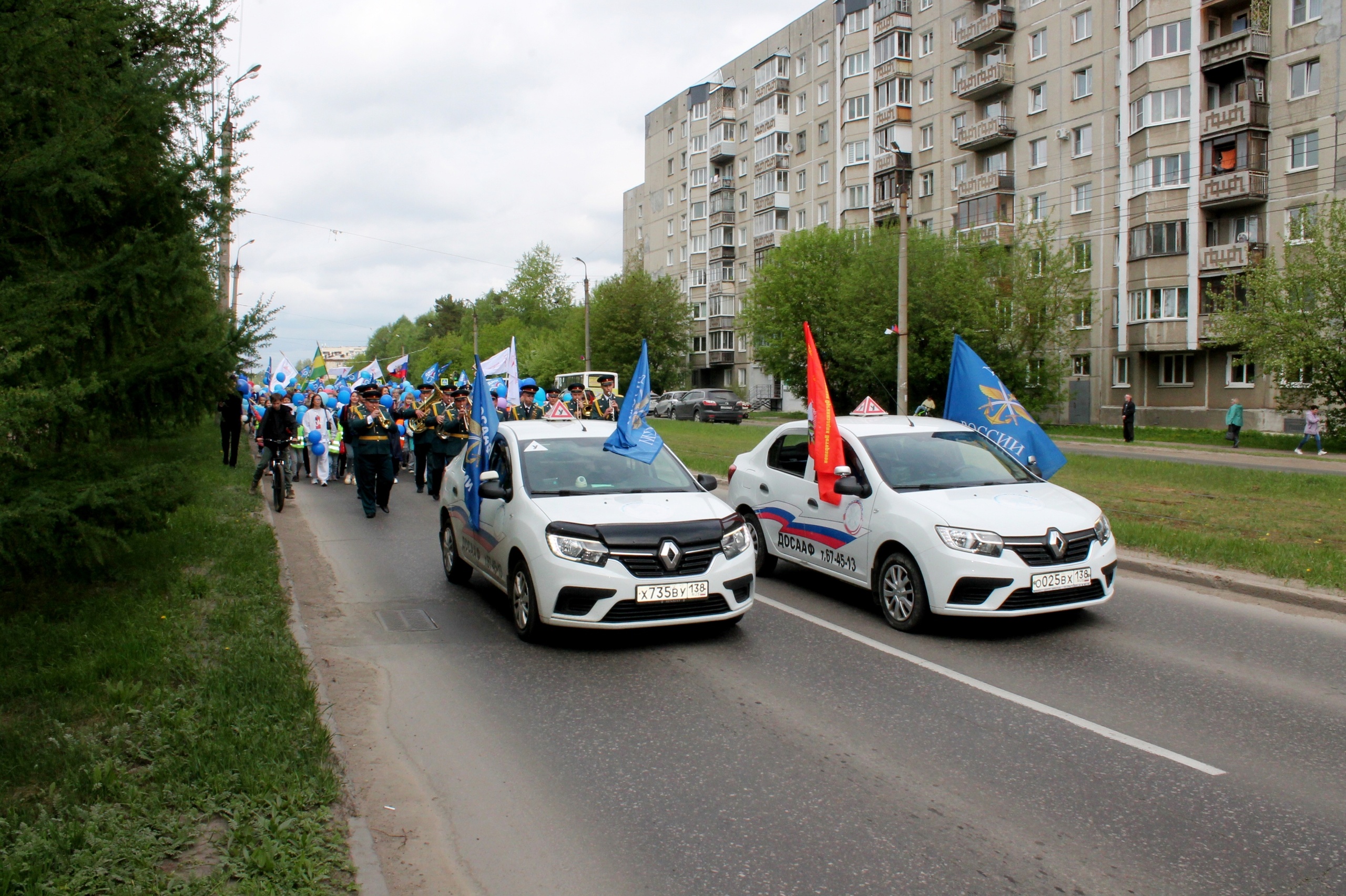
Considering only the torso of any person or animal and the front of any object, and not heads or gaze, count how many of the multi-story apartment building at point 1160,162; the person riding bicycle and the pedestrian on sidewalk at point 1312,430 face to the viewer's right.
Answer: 1

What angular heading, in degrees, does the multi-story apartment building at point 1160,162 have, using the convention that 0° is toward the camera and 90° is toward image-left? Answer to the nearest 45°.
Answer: approximately 45°

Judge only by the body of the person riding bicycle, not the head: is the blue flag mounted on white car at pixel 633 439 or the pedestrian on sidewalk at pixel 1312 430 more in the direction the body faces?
the blue flag mounted on white car

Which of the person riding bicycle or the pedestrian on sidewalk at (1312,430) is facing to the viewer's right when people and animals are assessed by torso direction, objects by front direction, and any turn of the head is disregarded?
the pedestrian on sidewalk

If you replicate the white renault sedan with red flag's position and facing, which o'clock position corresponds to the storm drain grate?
The storm drain grate is roughly at 4 o'clock from the white renault sedan with red flag.

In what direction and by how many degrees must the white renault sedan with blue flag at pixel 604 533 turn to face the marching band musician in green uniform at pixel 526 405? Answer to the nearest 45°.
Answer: approximately 135° to its left

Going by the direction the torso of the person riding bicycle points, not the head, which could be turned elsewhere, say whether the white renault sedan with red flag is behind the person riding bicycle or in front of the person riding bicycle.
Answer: in front

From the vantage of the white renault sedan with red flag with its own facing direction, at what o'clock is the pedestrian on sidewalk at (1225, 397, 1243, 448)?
The pedestrian on sidewalk is roughly at 8 o'clock from the white renault sedan with red flag.

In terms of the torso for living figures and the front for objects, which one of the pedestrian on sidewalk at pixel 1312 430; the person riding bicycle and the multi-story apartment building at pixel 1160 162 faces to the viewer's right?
the pedestrian on sidewalk

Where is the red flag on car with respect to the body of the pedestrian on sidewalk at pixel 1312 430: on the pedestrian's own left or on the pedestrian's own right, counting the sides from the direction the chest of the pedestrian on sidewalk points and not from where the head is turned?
on the pedestrian's own right

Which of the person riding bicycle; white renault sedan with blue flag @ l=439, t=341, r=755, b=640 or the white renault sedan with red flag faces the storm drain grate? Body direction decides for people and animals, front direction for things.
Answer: the person riding bicycle
